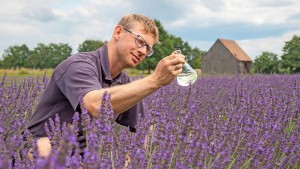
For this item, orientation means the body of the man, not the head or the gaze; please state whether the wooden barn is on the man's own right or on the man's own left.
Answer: on the man's own left

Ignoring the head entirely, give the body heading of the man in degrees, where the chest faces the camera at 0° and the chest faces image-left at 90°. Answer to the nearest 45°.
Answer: approximately 315°

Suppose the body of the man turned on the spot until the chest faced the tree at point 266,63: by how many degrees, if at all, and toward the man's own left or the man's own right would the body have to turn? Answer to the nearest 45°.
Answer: approximately 90° to the man's own left

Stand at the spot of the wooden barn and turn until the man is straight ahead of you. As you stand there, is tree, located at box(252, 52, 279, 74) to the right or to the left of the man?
left

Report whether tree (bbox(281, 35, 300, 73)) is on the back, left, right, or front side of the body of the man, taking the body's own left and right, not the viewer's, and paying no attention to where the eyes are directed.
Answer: left

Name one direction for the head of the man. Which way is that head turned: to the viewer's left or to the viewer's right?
to the viewer's right
